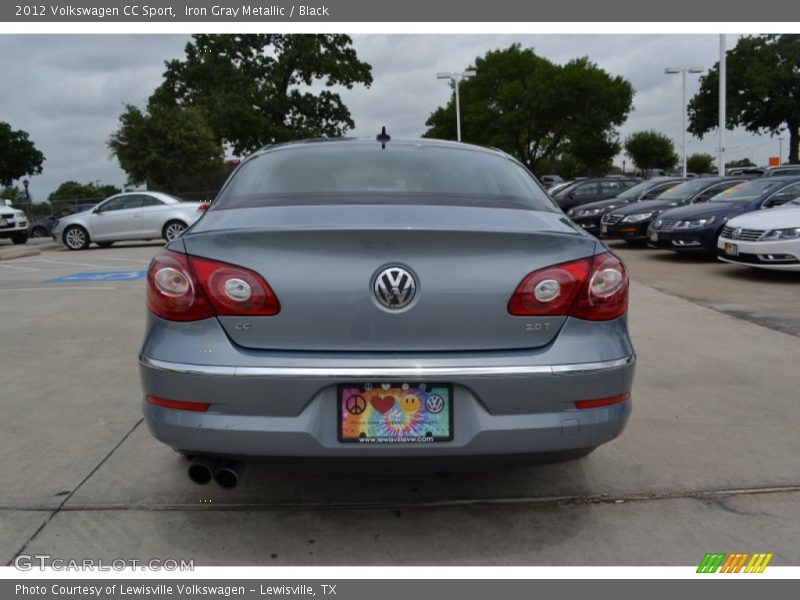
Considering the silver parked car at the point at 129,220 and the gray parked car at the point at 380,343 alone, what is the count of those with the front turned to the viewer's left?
1

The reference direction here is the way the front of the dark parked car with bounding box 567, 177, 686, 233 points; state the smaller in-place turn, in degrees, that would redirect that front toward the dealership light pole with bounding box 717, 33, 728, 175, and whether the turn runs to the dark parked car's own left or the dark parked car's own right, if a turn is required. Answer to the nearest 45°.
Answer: approximately 135° to the dark parked car's own right

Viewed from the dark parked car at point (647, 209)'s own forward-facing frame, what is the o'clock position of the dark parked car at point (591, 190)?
the dark parked car at point (591, 190) is roughly at 4 o'clock from the dark parked car at point (647, 209).

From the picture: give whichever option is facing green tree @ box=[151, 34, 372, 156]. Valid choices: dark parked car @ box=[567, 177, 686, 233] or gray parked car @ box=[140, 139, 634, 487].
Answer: the gray parked car

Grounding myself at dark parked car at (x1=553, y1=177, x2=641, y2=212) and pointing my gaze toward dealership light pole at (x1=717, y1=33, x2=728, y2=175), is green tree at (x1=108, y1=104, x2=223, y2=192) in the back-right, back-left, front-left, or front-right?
back-left

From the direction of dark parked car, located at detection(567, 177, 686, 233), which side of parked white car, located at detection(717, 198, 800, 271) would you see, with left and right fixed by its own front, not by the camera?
right

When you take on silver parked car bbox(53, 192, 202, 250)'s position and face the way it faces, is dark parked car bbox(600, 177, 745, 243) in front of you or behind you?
behind

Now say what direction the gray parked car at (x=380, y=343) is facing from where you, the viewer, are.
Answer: facing away from the viewer

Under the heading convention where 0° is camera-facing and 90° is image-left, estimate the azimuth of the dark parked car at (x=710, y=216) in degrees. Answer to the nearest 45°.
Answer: approximately 45°

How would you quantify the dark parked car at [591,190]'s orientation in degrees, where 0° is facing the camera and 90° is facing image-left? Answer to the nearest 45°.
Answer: approximately 45°

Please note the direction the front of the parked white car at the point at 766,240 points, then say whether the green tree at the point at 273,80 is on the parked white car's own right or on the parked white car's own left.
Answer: on the parked white car's own right

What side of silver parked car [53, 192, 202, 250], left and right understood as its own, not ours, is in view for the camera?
left
